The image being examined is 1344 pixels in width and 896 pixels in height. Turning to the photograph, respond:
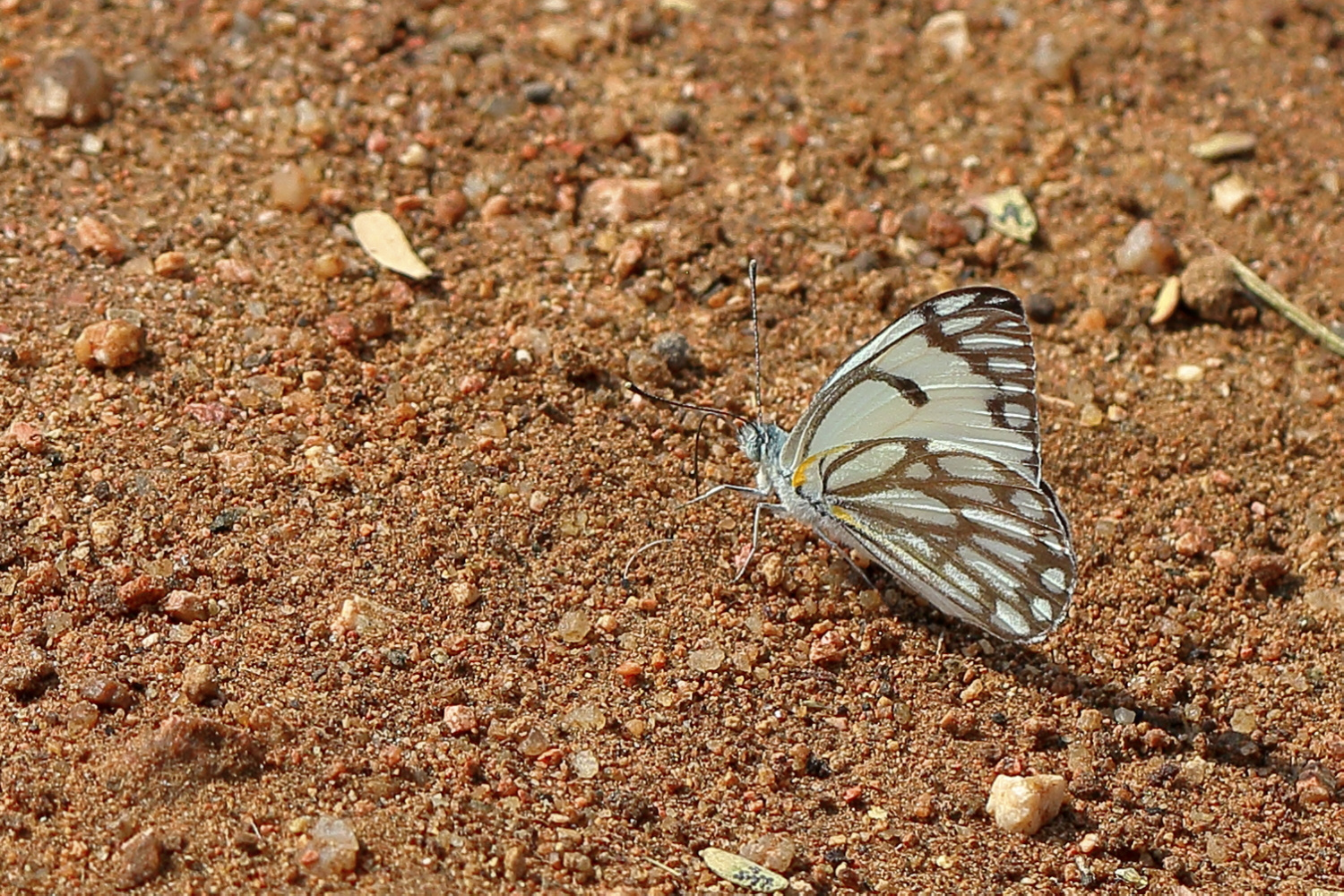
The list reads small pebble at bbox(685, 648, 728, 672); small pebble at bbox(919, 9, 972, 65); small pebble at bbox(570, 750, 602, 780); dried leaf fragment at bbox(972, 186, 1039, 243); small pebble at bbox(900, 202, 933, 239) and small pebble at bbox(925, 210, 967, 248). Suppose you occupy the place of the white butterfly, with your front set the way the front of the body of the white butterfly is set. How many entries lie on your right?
4

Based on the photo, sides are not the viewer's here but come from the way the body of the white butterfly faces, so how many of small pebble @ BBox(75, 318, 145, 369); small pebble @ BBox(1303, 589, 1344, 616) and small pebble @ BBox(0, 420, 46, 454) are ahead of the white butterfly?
2

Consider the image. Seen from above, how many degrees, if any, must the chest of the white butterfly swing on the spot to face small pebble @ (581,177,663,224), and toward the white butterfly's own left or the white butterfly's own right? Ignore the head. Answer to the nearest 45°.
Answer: approximately 45° to the white butterfly's own right

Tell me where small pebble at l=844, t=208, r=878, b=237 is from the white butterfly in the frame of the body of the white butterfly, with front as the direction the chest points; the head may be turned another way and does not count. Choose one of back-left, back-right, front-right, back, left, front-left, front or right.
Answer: right

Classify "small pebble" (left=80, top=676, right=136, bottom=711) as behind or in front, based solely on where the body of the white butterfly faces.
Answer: in front

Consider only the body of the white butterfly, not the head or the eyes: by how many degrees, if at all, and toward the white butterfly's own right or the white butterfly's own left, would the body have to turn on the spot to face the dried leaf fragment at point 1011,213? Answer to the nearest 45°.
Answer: approximately 90° to the white butterfly's own right

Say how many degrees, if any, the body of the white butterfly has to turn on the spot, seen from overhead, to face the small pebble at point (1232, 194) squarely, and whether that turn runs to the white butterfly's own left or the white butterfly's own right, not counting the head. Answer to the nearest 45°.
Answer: approximately 135° to the white butterfly's own right

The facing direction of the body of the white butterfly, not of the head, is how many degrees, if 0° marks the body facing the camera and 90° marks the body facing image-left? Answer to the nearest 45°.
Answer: approximately 90°

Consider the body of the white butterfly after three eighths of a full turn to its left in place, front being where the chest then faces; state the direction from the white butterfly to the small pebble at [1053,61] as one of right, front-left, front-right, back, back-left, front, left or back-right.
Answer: back-left

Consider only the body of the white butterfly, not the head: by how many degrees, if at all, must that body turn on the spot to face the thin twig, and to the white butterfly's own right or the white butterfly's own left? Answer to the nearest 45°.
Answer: approximately 135° to the white butterfly's own right

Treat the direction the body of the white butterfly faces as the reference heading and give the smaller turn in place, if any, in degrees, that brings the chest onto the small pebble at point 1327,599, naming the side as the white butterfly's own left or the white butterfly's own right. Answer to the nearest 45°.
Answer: approximately 180°

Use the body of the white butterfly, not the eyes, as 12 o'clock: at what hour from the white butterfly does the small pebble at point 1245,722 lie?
The small pebble is roughly at 7 o'clock from the white butterfly.

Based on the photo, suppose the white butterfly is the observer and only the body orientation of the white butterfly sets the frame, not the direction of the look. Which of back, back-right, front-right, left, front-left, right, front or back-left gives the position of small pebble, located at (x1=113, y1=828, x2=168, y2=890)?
front-left
